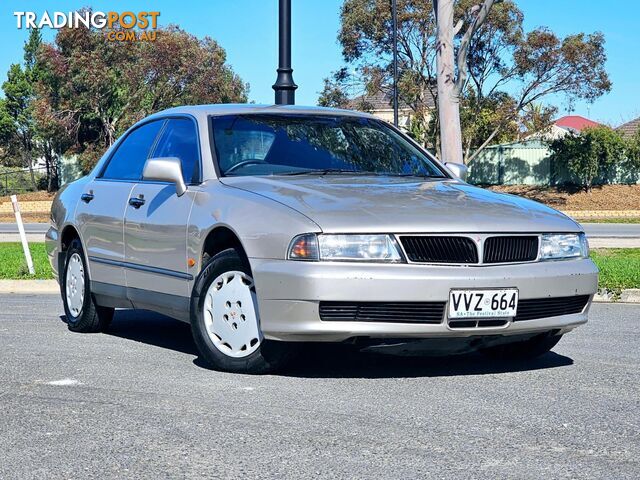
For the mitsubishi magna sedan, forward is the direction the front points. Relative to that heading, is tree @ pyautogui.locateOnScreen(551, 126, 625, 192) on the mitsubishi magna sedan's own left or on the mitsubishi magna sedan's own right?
on the mitsubishi magna sedan's own left

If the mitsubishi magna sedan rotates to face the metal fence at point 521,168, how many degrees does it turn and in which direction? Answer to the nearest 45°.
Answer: approximately 135° to its left

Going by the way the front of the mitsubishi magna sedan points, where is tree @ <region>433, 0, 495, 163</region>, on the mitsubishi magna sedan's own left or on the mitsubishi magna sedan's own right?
on the mitsubishi magna sedan's own left

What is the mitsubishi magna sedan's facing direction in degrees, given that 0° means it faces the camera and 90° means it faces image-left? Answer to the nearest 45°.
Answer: approximately 315°

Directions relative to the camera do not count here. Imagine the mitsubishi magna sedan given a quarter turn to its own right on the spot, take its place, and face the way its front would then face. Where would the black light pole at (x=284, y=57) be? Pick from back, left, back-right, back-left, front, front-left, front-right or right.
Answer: back-right

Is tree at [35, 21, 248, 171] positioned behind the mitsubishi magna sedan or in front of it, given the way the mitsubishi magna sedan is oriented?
behind
